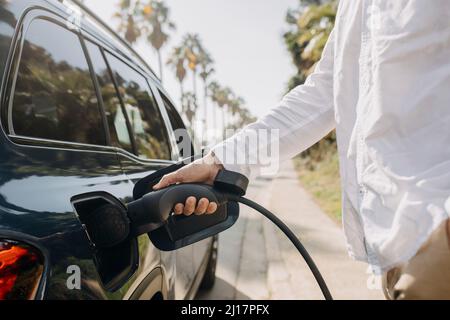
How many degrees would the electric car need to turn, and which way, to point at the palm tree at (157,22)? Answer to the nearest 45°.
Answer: approximately 45° to its left

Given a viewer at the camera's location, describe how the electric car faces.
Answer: facing away from the viewer and to the right of the viewer
